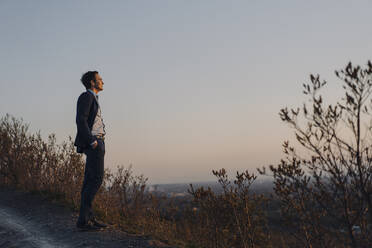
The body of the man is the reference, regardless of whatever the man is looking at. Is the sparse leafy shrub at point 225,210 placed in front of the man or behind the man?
in front

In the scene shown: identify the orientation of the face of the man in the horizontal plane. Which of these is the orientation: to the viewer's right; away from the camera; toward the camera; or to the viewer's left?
to the viewer's right

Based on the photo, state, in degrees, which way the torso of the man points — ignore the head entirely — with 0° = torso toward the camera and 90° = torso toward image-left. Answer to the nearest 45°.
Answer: approximately 270°
